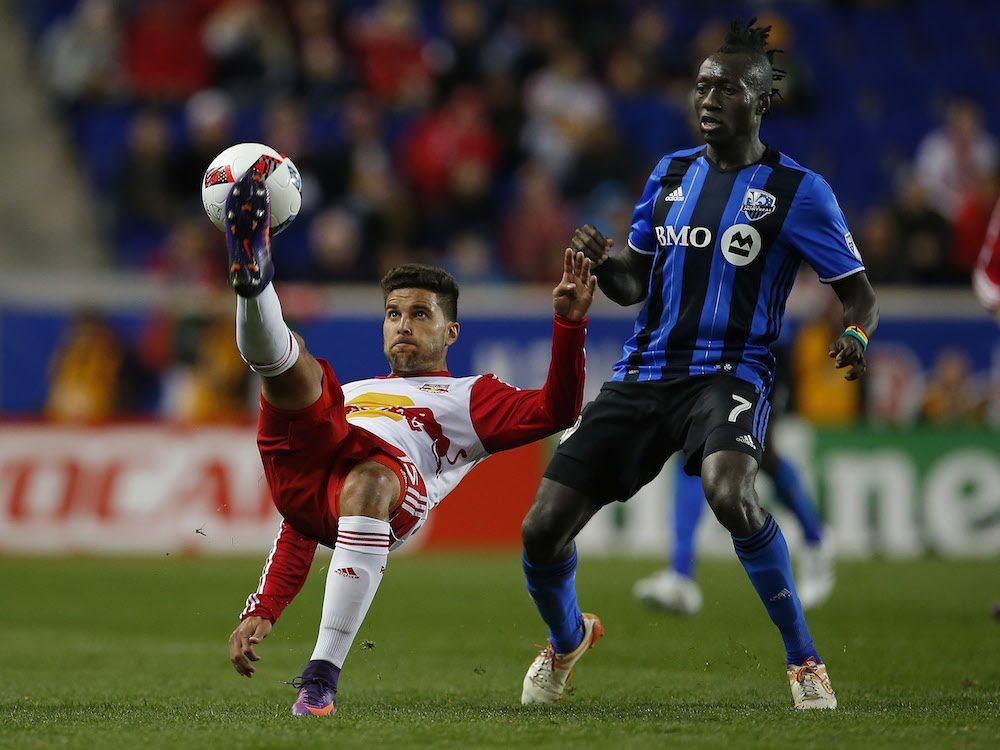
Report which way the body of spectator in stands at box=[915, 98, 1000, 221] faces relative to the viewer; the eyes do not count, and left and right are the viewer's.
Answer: facing the viewer

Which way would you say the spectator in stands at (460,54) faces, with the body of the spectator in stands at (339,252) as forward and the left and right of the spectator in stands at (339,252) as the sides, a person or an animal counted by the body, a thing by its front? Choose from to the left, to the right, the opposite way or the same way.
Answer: the same way

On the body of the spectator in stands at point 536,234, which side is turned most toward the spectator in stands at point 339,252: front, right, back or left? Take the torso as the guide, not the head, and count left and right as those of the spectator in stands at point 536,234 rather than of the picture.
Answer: right

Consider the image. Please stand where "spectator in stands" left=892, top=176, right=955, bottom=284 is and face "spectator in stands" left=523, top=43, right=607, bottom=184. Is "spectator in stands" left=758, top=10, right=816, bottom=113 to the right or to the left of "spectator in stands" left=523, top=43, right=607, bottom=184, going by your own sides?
right

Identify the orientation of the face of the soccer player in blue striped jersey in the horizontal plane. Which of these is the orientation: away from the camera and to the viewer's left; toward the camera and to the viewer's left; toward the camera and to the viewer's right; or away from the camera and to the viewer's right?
toward the camera and to the viewer's left

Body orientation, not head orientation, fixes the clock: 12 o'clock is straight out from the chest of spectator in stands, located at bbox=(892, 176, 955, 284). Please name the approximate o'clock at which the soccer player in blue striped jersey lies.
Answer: The soccer player in blue striped jersey is roughly at 12 o'clock from the spectator in stands.

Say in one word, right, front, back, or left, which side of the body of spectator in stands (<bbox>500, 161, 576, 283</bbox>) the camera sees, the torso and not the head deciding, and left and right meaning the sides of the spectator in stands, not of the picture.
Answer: front

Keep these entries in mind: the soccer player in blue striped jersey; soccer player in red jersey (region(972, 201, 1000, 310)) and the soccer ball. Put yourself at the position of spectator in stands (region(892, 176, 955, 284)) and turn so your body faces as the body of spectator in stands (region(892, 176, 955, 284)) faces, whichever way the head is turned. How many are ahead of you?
3

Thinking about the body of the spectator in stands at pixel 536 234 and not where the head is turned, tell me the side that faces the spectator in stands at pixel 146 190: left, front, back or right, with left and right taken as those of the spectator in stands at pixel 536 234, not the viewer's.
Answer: right

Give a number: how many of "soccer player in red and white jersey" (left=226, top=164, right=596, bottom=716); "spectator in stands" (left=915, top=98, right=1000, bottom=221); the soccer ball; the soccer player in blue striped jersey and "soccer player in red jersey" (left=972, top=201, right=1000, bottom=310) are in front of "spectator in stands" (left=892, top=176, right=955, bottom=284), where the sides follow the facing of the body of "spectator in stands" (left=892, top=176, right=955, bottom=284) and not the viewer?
4

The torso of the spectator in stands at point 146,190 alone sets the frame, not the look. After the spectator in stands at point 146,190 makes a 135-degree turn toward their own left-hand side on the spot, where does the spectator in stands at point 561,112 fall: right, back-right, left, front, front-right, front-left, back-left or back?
front-right

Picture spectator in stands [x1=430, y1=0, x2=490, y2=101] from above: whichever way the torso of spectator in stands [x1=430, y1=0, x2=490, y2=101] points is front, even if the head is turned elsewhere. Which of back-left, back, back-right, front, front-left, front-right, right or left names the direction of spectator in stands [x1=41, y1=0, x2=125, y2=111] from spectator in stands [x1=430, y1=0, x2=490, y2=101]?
right

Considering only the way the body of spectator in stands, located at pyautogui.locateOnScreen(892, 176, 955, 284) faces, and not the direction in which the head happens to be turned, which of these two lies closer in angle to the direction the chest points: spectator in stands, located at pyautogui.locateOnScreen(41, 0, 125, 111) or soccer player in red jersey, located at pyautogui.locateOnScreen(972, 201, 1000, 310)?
the soccer player in red jersey
